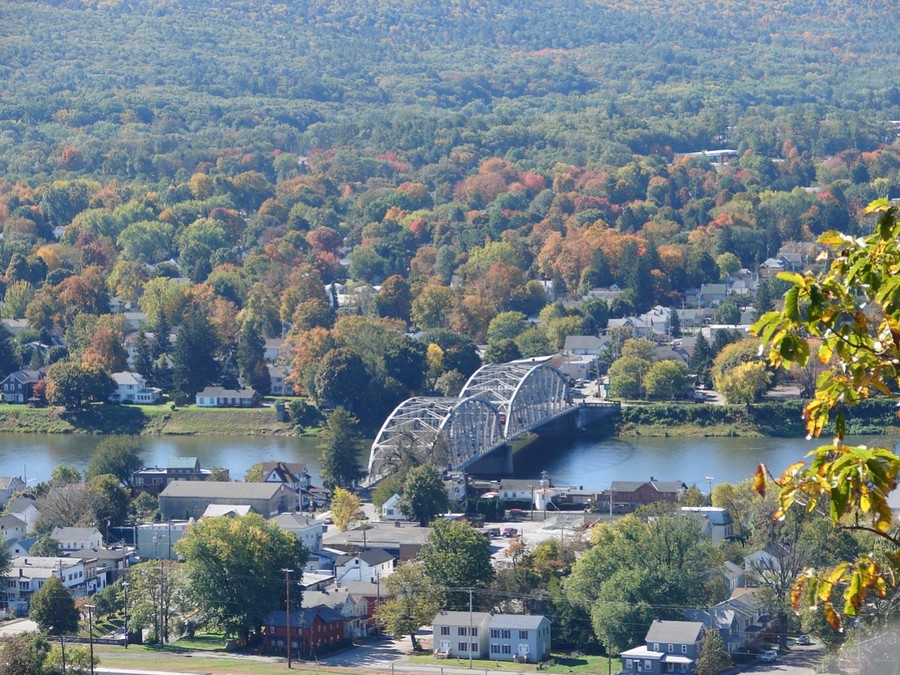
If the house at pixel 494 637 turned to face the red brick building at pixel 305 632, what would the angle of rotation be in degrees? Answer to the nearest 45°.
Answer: approximately 90° to its right

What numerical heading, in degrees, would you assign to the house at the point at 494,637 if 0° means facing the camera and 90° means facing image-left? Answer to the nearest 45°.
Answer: approximately 0°

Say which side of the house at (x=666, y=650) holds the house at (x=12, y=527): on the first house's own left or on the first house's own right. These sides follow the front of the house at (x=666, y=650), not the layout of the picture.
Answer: on the first house's own right

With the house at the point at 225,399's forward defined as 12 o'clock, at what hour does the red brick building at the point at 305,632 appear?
The red brick building is roughly at 12 o'clock from the house.

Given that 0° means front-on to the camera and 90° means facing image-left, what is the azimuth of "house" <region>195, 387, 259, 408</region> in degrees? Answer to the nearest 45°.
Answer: approximately 0°

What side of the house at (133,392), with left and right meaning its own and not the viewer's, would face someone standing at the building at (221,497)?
front

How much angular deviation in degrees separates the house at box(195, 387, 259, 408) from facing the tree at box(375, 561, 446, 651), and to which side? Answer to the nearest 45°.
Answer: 0° — it already faces it

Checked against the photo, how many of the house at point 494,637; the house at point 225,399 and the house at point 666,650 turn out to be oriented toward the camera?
3

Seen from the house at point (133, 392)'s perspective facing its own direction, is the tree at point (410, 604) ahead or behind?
ahead

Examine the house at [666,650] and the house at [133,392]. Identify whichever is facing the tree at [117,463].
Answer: the house at [133,392]
